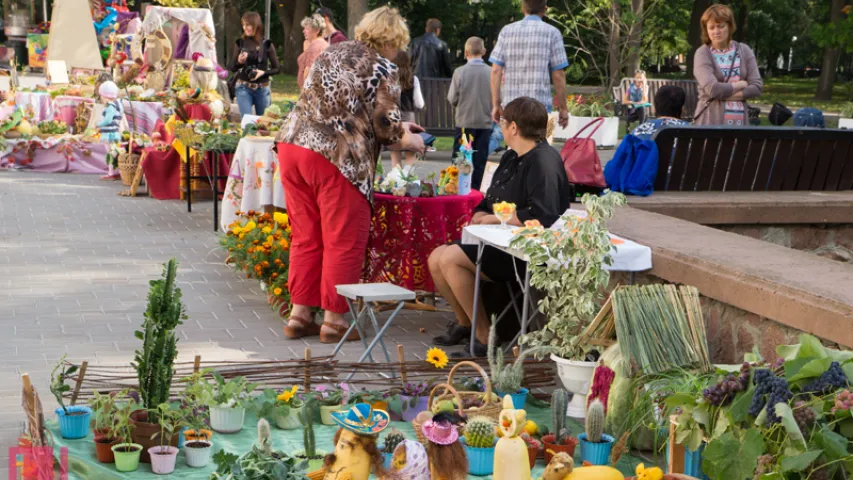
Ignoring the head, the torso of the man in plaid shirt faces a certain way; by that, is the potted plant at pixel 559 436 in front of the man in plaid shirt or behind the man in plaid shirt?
behind

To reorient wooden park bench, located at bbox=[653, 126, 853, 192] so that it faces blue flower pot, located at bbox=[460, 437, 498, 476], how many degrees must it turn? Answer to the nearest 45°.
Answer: approximately 180°

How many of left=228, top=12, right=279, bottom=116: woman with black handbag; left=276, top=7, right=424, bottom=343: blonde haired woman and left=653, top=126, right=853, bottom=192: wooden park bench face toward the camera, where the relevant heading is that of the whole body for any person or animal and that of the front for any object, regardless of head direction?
1

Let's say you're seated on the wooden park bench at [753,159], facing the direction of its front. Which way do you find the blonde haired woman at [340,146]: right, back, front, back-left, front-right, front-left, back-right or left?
back-left

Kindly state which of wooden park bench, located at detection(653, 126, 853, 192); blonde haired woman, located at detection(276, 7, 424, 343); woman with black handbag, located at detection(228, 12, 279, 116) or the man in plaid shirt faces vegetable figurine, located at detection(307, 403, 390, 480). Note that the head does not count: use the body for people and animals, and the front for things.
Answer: the woman with black handbag

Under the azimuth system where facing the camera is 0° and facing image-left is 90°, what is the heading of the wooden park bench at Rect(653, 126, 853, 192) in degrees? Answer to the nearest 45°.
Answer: approximately 180°

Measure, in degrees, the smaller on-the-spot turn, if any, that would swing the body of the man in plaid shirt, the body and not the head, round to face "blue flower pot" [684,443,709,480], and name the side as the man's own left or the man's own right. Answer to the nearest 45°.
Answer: approximately 180°

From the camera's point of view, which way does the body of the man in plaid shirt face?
away from the camera

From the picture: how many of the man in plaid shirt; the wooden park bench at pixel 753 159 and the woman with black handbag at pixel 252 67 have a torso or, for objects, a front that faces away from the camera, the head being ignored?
2

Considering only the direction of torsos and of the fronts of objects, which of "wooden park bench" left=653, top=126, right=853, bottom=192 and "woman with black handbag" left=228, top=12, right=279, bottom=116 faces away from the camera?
the wooden park bench

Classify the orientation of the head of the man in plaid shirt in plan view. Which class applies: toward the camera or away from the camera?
away from the camera

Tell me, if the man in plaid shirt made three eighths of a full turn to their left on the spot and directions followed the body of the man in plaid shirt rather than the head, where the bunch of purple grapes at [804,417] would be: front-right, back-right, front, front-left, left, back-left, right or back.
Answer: front-left

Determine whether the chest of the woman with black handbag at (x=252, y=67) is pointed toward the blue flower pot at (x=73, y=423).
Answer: yes

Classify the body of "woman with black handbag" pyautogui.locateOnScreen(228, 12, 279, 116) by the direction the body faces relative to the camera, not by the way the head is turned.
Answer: toward the camera

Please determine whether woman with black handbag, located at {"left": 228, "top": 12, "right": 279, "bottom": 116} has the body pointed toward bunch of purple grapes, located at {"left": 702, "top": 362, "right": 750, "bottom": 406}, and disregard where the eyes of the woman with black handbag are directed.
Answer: yes

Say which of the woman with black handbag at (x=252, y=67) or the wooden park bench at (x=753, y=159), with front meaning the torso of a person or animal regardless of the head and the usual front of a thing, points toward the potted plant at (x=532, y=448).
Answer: the woman with black handbag

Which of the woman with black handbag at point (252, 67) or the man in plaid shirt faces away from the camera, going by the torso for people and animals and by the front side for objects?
the man in plaid shirt

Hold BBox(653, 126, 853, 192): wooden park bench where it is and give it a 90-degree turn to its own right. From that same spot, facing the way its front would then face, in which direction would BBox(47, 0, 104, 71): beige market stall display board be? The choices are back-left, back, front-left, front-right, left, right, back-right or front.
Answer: back-left
